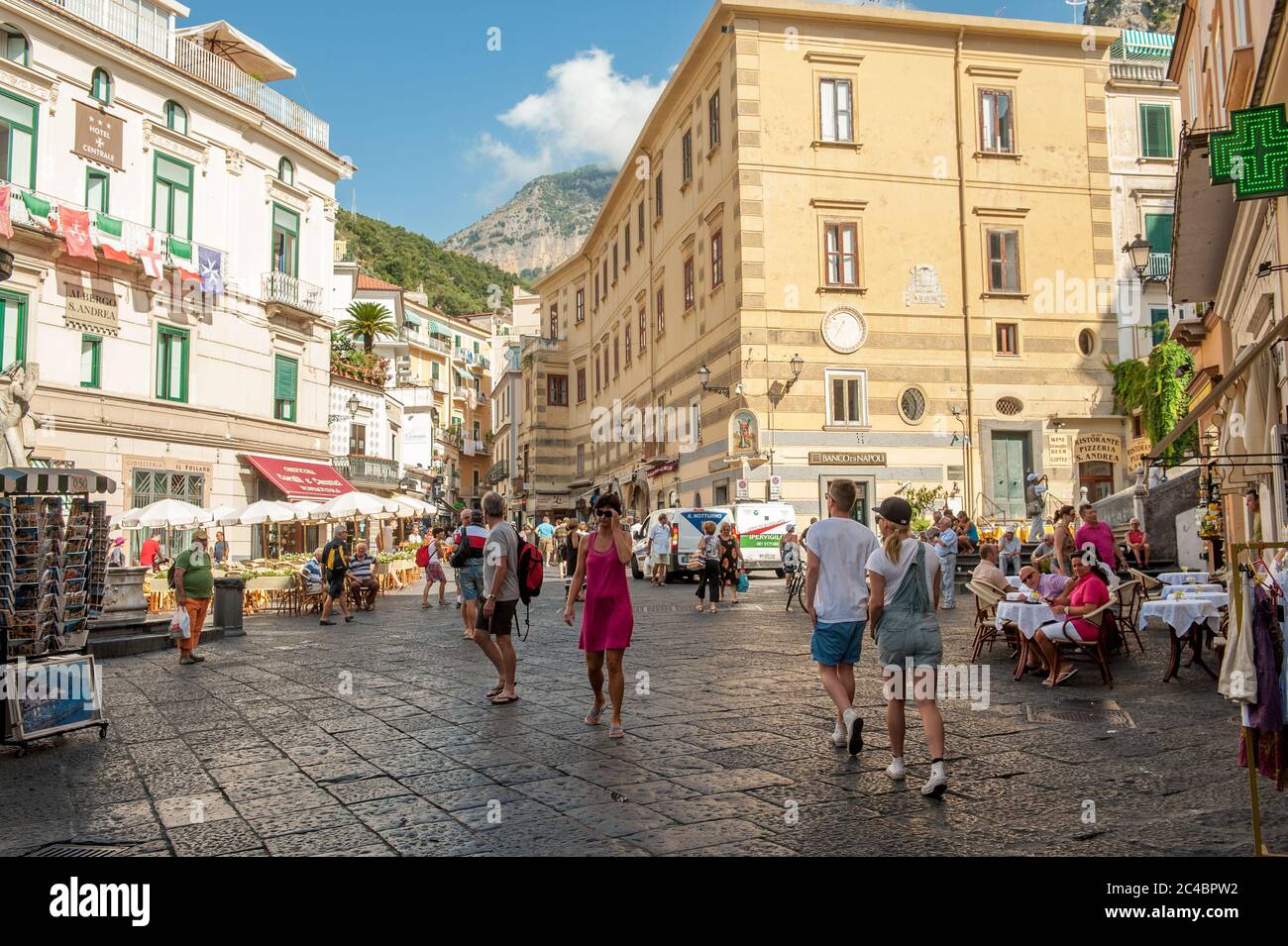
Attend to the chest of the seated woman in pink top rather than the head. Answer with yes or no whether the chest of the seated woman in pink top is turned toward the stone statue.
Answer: yes

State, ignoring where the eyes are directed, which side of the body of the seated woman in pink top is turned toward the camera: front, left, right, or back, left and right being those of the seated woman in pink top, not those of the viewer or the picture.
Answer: left

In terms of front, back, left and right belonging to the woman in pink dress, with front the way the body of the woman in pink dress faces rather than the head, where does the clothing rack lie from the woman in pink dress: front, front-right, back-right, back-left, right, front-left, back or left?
front-left

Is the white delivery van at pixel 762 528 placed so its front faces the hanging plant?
no

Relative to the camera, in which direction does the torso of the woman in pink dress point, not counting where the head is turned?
toward the camera

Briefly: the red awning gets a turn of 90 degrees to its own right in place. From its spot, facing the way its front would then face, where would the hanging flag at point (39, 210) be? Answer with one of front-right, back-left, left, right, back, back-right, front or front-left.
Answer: front

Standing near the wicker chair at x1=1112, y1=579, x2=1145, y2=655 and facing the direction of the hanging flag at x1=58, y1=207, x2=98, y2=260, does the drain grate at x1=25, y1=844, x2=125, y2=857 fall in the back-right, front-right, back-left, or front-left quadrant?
front-left

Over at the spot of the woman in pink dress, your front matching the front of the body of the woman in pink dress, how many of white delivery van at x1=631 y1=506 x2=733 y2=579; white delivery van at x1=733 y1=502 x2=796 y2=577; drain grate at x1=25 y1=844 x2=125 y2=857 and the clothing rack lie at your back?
2

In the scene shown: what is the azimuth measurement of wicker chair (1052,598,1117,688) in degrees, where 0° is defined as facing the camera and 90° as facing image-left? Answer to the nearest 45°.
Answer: approximately 90°

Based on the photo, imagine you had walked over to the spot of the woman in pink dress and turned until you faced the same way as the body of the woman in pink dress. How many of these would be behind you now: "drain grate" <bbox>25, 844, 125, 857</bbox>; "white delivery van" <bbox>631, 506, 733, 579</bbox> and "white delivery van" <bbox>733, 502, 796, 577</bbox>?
2

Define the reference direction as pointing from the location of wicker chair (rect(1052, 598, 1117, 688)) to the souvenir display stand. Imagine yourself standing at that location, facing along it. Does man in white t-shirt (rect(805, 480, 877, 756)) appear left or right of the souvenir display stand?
left

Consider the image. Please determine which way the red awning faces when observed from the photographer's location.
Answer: facing the viewer and to the right of the viewer

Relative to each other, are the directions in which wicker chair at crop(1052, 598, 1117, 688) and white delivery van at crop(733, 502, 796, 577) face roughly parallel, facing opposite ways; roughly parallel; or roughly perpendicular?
roughly perpendicular

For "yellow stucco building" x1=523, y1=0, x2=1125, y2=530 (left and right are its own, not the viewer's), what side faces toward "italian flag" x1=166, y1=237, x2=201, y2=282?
right

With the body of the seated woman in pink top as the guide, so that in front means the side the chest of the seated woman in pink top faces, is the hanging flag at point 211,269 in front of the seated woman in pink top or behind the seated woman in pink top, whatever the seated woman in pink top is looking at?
in front

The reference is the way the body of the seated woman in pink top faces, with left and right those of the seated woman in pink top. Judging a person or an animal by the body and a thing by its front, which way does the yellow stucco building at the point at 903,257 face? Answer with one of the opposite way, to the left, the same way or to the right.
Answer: to the left

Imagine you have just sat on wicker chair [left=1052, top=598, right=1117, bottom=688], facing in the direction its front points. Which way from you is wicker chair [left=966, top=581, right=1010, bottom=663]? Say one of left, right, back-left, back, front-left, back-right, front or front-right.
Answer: front-right

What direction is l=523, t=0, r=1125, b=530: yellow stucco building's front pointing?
toward the camera
